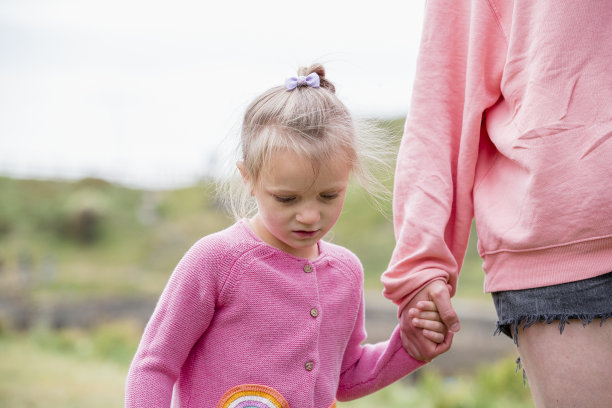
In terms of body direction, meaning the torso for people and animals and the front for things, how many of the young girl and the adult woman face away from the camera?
0

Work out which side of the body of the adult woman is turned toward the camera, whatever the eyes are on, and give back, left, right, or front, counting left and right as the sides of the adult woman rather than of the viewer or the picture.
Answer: front

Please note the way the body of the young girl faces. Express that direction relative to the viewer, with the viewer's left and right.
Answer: facing the viewer and to the right of the viewer

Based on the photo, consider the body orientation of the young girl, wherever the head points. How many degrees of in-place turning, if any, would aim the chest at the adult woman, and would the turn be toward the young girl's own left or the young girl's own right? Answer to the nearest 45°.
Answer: approximately 45° to the young girl's own left

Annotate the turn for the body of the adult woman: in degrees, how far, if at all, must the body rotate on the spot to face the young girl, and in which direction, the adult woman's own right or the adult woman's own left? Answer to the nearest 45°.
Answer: approximately 90° to the adult woman's own right
